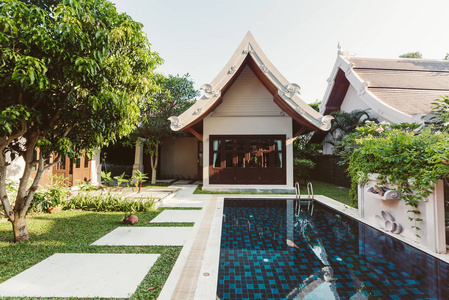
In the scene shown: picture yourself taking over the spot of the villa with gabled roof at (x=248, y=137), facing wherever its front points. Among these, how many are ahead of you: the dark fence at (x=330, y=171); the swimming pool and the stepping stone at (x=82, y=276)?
2

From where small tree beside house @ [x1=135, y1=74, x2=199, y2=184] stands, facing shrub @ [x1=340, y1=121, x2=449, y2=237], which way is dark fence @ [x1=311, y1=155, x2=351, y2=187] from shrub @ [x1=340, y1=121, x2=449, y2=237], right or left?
left

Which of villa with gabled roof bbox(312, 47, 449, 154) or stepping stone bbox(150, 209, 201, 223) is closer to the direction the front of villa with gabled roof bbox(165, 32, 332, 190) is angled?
the stepping stone

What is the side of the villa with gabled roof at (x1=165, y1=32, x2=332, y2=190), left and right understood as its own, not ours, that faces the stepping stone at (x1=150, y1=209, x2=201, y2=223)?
front

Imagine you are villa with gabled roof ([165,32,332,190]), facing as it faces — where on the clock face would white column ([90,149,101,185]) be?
The white column is roughly at 3 o'clock from the villa with gabled roof.

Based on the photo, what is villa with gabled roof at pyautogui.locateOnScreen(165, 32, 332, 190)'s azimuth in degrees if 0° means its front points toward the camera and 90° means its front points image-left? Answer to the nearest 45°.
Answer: approximately 0°

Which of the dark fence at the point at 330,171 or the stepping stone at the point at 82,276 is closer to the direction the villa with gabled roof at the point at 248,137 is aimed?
the stepping stone

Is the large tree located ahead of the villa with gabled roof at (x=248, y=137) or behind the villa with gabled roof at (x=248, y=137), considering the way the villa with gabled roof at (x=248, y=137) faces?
ahead

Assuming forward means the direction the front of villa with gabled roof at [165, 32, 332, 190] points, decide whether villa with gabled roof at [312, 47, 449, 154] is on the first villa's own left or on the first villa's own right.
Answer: on the first villa's own left

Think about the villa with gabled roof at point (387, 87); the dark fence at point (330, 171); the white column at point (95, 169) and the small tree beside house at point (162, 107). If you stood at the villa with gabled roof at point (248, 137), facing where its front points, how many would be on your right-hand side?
2

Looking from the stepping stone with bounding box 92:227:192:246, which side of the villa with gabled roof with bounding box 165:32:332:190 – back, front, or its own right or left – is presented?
front

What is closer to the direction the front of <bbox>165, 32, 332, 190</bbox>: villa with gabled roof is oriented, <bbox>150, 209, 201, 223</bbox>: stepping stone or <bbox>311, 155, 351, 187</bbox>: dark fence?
the stepping stone

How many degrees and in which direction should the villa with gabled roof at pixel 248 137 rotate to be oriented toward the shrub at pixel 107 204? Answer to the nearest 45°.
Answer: approximately 45° to its right

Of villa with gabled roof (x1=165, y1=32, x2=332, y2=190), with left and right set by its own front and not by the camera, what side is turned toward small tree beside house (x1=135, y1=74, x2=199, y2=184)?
right

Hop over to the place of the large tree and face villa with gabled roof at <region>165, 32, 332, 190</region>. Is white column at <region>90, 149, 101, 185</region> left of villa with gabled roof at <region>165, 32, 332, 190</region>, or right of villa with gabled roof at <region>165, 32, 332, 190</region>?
left
